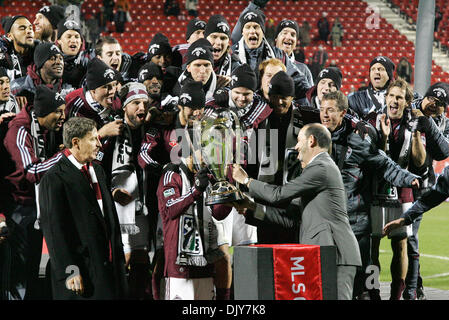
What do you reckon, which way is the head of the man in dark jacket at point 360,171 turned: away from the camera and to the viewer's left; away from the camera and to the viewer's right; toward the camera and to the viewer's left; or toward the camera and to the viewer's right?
toward the camera and to the viewer's left

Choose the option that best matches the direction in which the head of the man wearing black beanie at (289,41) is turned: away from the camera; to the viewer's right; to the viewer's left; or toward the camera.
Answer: toward the camera

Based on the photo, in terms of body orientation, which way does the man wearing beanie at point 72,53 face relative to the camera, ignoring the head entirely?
toward the camera

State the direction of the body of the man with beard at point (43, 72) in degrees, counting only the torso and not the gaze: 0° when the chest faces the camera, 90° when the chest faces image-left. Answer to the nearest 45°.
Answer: approximately 315°

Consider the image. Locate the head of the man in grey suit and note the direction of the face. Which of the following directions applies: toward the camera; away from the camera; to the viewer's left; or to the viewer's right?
to the viewer's left

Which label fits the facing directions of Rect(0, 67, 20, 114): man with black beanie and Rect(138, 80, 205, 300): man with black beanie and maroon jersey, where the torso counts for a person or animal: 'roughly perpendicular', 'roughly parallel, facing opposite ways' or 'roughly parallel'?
roughly parallel

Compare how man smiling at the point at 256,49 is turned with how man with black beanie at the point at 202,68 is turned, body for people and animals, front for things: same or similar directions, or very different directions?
same or similar directions

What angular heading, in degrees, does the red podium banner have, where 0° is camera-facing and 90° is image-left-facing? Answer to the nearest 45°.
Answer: approximately 0°

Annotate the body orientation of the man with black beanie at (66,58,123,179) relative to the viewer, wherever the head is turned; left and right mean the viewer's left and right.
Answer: facing the viewer and to the right of the viewer

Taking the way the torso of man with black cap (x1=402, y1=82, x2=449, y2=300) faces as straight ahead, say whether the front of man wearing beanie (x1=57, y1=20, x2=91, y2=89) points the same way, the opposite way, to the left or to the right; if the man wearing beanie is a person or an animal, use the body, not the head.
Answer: to the left

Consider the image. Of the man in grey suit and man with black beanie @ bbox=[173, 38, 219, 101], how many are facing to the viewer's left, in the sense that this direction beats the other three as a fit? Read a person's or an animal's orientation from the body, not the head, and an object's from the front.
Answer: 1

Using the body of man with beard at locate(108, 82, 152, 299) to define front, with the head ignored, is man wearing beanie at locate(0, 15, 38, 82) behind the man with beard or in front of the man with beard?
behind

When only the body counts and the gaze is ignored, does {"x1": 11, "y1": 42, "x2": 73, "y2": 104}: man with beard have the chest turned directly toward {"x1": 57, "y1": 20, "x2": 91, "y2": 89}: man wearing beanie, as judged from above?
no

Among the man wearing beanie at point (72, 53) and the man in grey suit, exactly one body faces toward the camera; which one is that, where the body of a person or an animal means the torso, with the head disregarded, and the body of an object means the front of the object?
the man wearing beanie

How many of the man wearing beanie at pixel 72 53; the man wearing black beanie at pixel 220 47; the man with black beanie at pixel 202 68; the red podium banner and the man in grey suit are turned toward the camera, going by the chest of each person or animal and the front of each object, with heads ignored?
4

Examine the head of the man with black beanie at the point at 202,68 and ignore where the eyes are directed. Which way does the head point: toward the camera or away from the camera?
toward the camera

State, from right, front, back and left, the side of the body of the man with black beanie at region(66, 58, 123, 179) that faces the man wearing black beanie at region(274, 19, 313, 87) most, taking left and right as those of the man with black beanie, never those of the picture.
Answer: left

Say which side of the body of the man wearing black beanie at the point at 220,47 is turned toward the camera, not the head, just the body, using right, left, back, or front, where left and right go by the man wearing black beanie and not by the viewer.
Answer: front
